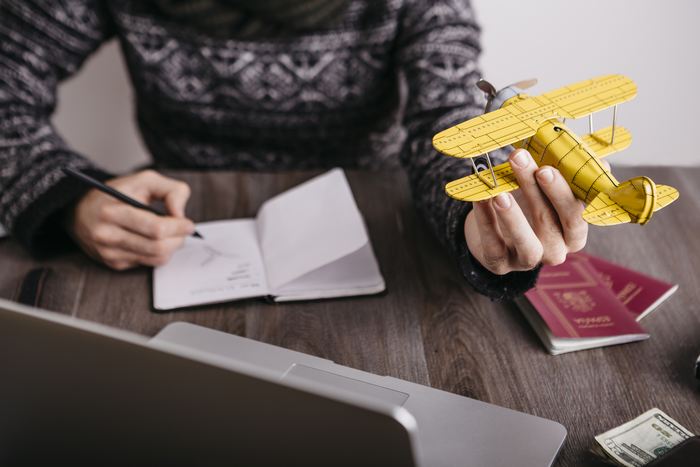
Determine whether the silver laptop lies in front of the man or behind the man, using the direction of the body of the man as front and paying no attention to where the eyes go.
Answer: in front

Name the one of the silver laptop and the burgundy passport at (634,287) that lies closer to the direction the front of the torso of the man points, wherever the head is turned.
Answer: the silver laptop

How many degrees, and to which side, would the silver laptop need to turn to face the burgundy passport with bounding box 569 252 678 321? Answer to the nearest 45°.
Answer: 0° — it already faces it

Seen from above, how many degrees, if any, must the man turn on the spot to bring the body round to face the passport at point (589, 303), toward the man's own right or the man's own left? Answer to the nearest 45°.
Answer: approximately 45° to the man's own left

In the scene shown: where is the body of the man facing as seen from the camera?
toward the camera

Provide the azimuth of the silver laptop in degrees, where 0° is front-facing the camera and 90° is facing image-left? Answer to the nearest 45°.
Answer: approximately 225°

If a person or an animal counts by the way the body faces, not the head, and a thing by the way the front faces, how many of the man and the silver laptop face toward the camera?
1

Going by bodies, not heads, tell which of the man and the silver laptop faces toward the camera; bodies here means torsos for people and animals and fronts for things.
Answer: the man

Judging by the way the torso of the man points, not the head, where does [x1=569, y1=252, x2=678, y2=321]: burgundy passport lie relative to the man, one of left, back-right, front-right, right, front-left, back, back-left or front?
front-left
